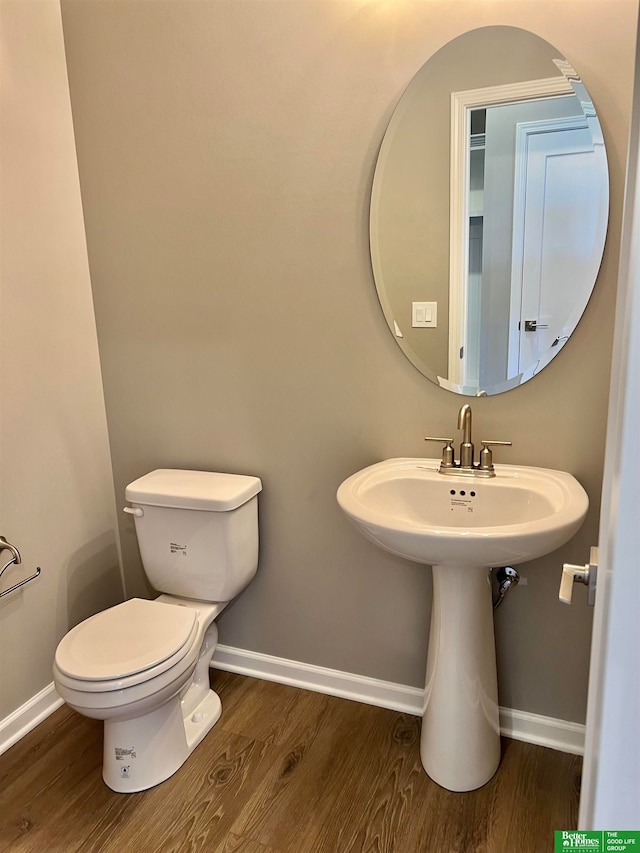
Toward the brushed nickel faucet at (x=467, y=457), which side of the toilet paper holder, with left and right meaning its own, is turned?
front

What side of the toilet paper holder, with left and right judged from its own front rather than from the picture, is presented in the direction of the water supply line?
front

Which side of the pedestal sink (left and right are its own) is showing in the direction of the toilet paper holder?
right

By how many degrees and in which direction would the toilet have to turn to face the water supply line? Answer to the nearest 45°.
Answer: approximately 135° to its left

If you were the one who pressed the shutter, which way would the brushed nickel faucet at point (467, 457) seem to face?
facing the viewer

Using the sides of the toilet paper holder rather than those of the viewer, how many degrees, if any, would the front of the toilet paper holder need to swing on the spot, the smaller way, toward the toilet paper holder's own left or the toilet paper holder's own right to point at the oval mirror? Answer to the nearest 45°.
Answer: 0° — it already faces it

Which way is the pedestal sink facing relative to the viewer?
toward the camera

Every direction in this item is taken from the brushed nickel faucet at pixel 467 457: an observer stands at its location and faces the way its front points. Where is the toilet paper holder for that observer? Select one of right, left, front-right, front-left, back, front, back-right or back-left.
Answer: right

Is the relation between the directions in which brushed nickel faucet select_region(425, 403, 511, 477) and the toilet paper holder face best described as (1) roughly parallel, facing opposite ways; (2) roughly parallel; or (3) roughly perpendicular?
roughly perpendicular

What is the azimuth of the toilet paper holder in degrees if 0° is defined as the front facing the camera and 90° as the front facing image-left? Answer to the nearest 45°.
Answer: approximately 315°

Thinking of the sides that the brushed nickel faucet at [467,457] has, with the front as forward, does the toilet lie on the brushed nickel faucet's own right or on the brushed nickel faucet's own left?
on the brushed nickel faucet's own right

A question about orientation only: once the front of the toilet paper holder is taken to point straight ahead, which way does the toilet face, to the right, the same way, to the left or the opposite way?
to the right

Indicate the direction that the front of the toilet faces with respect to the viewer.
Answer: facing the viewer and to the left of the viewer
